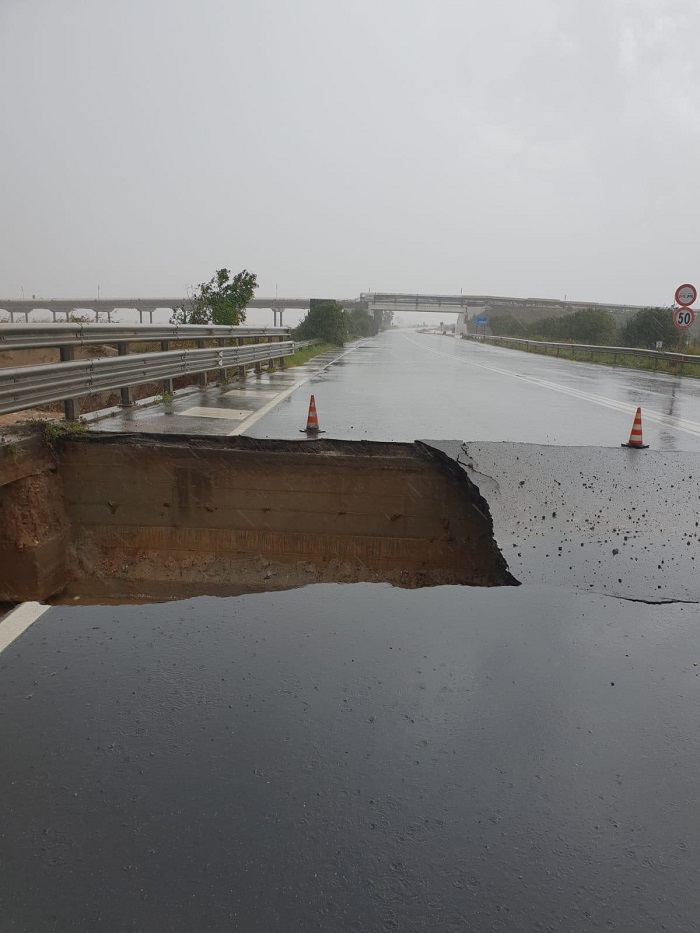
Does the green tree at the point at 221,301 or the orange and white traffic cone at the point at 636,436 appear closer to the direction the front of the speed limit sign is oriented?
the orange and white traffic cone

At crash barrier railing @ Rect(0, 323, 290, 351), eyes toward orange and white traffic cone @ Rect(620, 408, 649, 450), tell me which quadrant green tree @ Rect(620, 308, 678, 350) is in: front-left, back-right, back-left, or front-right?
front-left

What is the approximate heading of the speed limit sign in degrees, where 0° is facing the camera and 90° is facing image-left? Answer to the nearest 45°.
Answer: approximately 0°

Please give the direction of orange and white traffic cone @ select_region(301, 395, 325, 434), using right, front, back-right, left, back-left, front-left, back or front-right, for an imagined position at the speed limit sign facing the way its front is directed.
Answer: front

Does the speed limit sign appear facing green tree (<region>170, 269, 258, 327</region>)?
no

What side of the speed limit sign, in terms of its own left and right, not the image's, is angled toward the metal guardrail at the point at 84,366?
front

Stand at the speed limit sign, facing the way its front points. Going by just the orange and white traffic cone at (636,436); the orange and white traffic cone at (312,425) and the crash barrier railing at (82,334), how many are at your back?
0

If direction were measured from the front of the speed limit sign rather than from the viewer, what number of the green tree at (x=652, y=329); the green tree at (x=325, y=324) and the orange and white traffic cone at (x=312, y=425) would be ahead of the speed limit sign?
1

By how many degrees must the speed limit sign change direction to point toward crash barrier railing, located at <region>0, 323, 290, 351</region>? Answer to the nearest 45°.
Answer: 0° — it already faces it

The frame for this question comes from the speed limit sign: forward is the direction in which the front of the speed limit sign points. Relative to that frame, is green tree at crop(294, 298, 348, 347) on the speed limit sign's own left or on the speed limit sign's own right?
on the speed limit sign's own right

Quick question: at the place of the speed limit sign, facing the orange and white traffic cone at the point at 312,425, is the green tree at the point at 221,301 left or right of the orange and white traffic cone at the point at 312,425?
right

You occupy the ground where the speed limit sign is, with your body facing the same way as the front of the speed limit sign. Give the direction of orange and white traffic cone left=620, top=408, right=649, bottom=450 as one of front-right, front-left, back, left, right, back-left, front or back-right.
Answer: front

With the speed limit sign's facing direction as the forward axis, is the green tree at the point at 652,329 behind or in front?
behind

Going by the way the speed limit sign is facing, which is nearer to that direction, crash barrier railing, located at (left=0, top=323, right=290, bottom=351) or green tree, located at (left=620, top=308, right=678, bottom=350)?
the crash barrier railing

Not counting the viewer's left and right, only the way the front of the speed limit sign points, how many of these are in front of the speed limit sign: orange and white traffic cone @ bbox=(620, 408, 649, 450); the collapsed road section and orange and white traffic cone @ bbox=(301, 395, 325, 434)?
3
